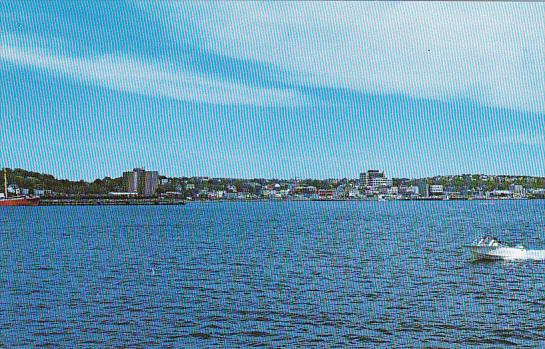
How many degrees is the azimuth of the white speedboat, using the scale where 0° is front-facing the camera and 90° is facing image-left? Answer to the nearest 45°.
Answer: approximately 90°
